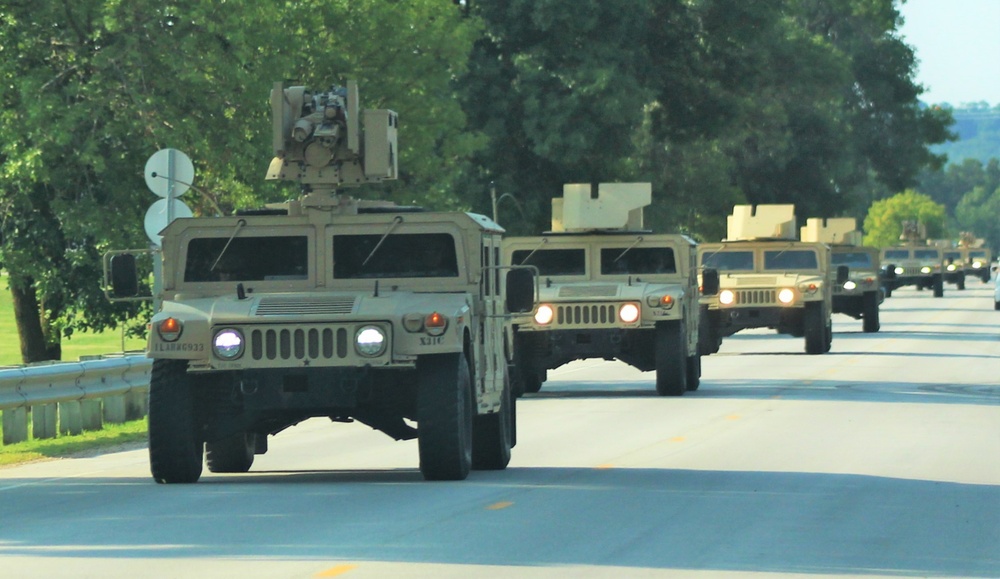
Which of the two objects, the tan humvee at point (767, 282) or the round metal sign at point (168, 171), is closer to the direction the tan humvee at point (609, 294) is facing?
the round metal sign

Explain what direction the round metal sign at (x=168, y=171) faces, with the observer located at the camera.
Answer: facing away from the viewer

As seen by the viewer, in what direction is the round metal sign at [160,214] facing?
away from the camera

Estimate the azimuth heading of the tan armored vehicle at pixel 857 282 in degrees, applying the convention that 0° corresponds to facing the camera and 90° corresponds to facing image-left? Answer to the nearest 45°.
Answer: approximately 0°

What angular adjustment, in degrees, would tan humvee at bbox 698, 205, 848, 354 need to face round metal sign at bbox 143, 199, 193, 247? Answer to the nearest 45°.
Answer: approximately 45° to its right

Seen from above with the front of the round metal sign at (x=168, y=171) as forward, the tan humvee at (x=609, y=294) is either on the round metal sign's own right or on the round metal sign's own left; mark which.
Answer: on the round metal sign's own right

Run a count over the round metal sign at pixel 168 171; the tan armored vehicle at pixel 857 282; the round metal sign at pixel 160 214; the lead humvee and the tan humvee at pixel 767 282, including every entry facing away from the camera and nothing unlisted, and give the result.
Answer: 2

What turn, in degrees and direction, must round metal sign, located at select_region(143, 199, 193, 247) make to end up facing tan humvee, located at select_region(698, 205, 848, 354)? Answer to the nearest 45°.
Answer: approximately 45° to its right
